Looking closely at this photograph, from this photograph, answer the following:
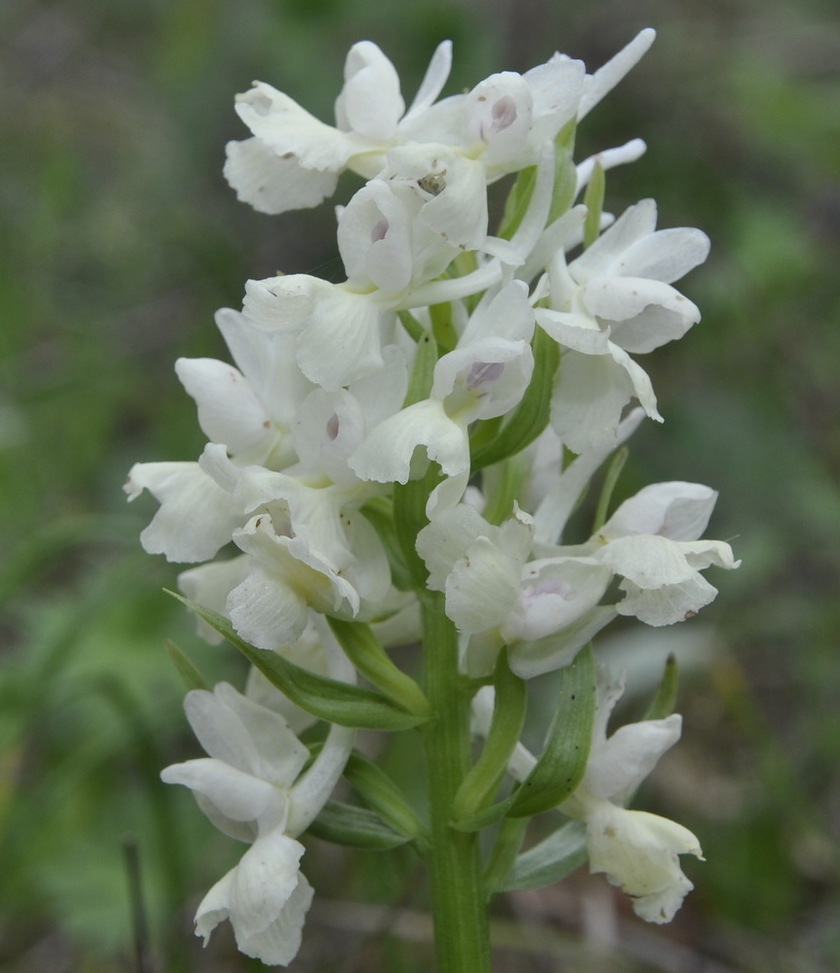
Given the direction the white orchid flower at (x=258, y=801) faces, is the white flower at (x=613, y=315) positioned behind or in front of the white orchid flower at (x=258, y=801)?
behind

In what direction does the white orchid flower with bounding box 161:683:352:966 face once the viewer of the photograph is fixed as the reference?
facing to the left of the viewer

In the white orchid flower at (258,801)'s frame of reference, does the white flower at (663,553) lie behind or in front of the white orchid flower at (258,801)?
behind
